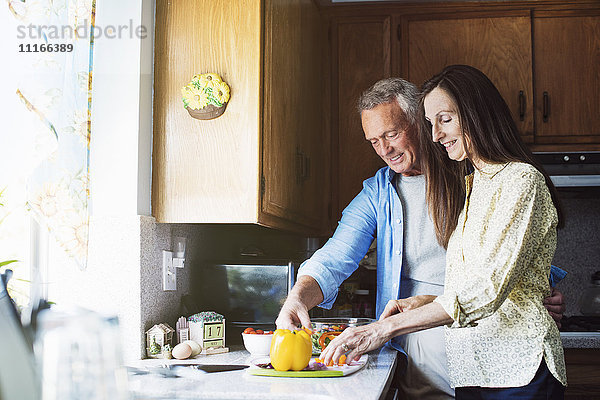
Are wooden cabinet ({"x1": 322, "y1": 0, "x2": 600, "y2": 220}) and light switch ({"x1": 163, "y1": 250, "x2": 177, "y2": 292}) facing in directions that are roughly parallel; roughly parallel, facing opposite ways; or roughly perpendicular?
roughly perpendicular

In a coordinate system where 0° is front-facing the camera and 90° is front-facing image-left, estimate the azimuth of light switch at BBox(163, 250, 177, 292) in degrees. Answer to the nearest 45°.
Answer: approximately 315°

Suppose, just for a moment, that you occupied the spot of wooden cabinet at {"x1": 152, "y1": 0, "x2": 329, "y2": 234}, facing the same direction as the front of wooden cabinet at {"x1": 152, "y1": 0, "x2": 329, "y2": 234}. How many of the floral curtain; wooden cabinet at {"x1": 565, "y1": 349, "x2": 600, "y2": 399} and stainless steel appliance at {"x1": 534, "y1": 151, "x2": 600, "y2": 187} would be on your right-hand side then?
1

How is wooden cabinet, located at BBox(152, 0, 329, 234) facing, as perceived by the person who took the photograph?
facing the viewer and to the right of the viewer

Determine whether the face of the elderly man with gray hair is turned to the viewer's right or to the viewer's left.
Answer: to the viewer's left

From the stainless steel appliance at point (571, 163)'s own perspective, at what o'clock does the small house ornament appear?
The small house ornament is roughly at 1 o'clock from the stainless steel appliance.

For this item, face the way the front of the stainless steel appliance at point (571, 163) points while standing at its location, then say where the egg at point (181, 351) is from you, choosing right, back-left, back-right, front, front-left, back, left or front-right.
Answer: front-right
